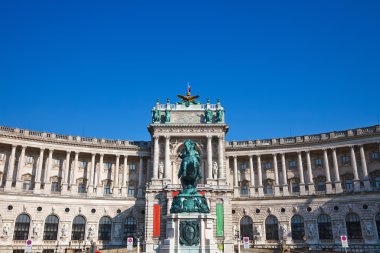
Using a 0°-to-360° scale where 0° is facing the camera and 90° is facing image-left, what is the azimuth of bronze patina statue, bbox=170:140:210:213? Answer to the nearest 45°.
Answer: approximately 0°
